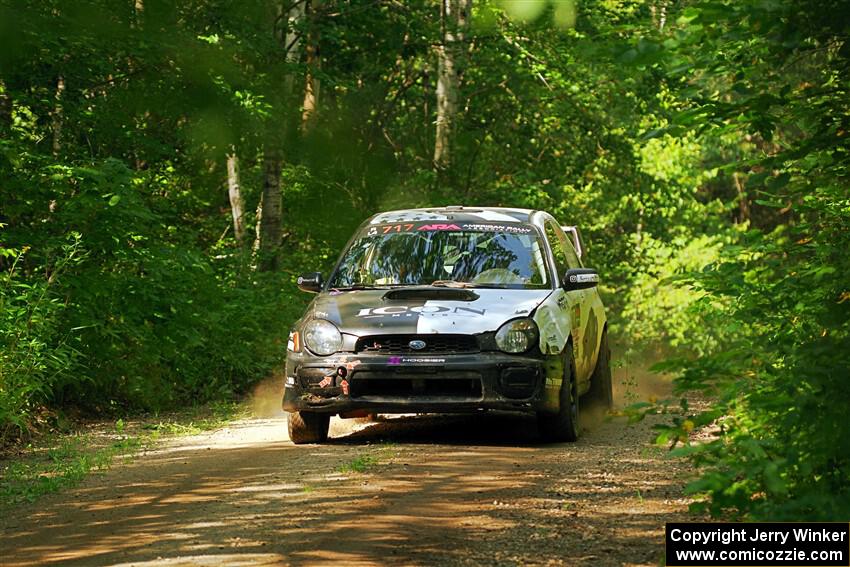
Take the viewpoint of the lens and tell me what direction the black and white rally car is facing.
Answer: facing the viewer

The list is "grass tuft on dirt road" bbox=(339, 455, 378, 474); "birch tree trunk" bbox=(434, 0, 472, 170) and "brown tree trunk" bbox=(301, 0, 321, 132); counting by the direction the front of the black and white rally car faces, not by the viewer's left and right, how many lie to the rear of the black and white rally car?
2

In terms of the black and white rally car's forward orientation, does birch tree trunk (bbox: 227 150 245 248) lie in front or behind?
behind

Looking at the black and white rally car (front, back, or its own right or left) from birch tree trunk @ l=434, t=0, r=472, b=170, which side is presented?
back

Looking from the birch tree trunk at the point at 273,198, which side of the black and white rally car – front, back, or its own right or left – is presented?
back

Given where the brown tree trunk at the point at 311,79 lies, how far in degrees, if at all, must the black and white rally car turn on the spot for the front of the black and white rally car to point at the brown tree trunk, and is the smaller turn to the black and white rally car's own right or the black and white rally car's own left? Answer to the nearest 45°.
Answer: approximately 180°

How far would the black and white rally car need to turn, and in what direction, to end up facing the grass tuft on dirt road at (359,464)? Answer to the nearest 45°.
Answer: approximately 45° to its right

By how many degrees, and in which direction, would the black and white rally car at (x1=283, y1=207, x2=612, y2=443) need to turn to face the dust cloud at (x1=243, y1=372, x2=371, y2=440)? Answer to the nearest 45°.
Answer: approximately 135° to its right

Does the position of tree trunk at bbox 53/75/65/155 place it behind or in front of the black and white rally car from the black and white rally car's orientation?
behind
